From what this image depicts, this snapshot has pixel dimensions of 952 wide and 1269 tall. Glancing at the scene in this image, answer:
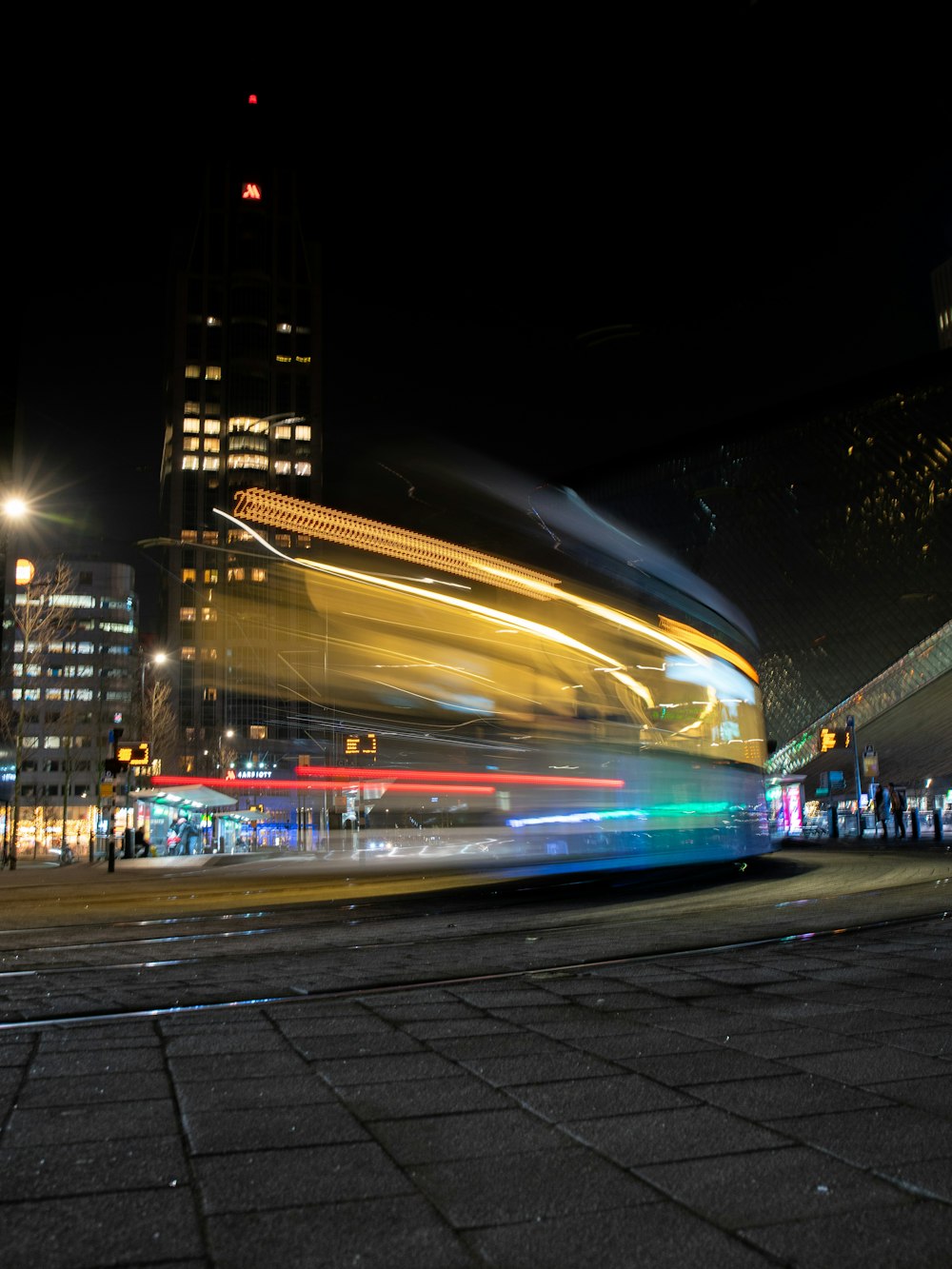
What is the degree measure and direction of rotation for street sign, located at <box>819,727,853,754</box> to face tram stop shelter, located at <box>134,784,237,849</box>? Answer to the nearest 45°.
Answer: approximately 90° to its right

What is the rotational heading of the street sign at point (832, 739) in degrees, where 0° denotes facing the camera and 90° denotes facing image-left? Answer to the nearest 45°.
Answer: approximately 0°

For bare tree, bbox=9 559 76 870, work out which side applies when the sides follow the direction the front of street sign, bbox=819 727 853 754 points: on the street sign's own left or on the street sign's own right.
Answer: on the street sign's own right
